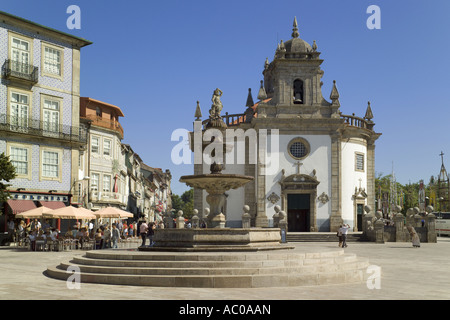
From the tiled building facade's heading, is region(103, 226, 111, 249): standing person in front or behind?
in front

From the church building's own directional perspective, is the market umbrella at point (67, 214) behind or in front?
in front

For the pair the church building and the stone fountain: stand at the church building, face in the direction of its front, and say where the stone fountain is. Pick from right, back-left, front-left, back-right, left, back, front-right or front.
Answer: front

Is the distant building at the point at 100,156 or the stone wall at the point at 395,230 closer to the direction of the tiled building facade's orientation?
the stone wall

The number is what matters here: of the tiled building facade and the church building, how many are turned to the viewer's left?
0

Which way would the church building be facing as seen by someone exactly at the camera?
facing the viewer

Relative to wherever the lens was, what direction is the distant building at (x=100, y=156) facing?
facing the viewer and to the right of the viewer

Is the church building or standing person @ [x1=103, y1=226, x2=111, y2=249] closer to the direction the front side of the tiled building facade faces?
the standing person

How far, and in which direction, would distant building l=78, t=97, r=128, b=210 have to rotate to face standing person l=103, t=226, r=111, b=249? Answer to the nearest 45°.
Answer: approximately 45° to its right

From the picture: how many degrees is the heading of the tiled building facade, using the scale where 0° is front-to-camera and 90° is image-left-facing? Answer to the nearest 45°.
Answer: approximately 315°

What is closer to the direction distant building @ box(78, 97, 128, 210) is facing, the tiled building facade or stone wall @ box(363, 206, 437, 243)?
the stone wall

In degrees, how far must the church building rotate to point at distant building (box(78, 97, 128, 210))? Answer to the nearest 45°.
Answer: approximately 90° to its right
